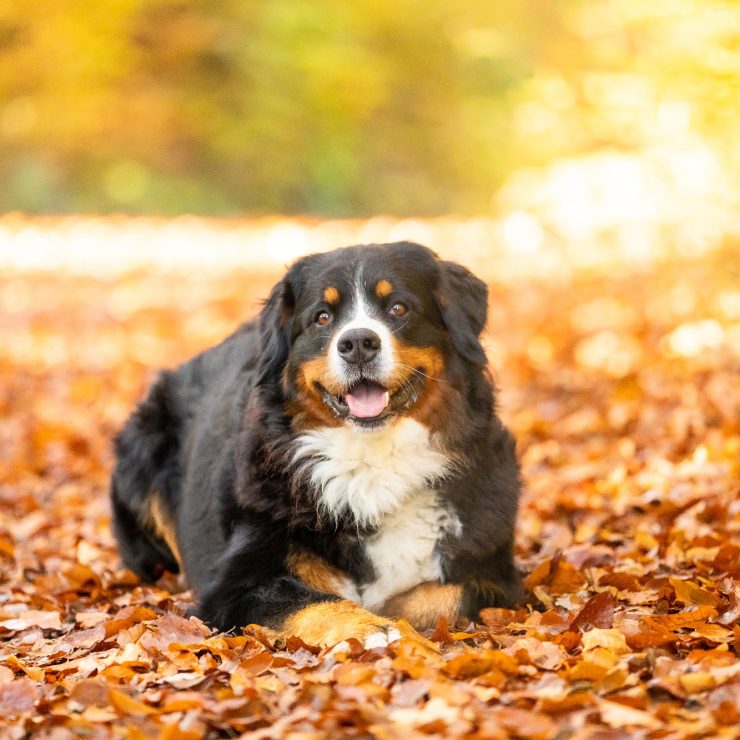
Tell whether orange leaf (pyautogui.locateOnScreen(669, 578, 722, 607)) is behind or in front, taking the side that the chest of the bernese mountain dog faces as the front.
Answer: in front

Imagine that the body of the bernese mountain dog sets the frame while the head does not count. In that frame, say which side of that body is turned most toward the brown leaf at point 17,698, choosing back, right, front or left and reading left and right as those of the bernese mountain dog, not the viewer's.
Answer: right

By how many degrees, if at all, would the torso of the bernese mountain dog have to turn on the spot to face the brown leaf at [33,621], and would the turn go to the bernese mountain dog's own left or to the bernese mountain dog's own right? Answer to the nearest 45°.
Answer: approximately 135° to the bernese mountain dog's own right

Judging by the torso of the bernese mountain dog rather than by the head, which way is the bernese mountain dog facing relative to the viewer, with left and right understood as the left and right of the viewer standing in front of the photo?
facing the viewer and to the right of the viewer

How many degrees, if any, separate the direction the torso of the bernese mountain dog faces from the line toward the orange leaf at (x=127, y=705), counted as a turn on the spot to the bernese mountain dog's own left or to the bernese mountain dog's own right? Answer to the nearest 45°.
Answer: approximately 90° to the bernese mountain dog's own right
